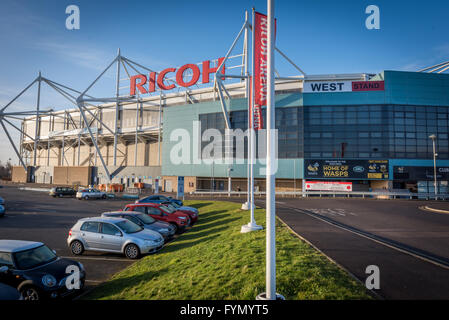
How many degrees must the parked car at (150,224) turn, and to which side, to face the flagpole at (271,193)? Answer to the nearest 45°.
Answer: approximately 45° to its right

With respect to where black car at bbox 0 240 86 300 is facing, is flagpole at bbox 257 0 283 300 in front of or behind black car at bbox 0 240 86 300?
in front

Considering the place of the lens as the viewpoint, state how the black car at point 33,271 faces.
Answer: facing the viewer and to the right of the viewer

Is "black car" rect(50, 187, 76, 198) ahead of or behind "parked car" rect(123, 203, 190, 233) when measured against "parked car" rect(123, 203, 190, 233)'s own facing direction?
behind
